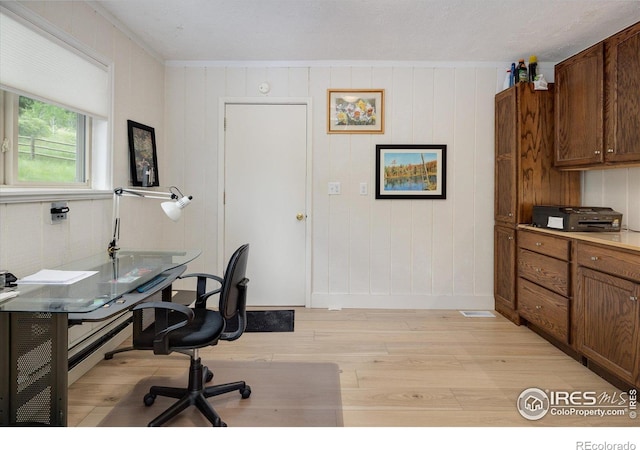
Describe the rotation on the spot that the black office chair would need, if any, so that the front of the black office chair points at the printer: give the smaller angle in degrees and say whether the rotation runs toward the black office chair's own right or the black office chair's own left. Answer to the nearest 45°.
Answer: approximately 135° to the black office chair's own right

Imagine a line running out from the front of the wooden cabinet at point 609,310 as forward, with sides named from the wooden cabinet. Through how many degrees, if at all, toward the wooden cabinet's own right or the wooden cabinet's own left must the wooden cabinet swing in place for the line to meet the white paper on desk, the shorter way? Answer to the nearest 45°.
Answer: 0° — it already faces it

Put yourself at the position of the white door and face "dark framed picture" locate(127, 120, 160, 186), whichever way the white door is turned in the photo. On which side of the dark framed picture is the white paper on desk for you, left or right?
left

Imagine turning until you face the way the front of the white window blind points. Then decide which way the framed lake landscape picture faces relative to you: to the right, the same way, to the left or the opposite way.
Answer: to the right

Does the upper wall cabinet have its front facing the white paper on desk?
yes

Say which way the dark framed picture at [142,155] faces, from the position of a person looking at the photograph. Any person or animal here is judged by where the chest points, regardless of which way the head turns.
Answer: facing the viewer and to the right of the viewer

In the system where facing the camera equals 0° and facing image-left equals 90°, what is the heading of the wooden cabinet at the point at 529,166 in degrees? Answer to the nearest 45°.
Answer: approximately 45°

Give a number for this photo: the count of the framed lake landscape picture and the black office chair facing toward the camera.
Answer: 1

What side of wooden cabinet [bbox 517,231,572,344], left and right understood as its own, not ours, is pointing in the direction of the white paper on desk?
front

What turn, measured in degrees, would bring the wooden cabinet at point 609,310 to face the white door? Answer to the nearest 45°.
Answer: approximately 45° to its right
